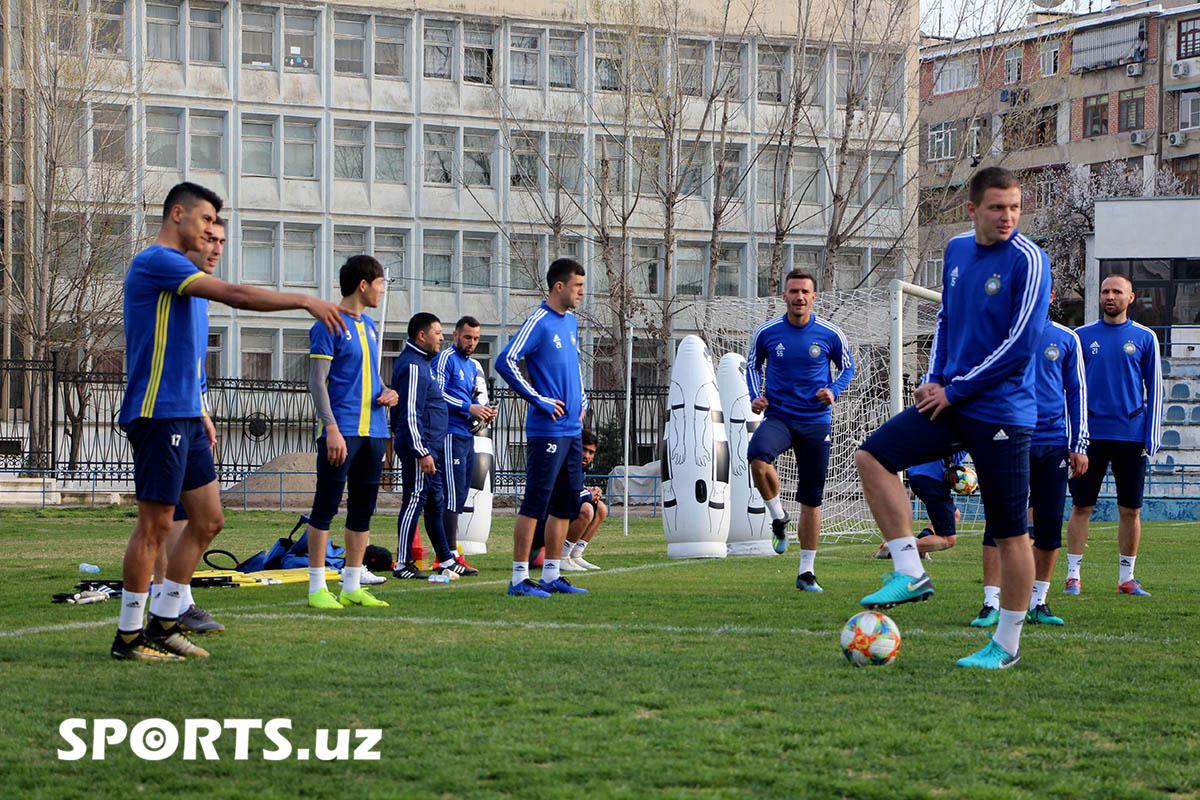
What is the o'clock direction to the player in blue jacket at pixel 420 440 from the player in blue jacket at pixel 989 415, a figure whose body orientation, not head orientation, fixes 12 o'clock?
the player in blue jacket at pixel 420 440 is roughly at 3 o'clock from the player in blue jacket at pixel 989 415.

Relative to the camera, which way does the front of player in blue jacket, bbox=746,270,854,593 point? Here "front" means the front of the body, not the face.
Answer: toward the camera

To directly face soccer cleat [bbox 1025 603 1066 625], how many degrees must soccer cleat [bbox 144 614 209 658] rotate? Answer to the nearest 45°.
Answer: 0° — it already faces it

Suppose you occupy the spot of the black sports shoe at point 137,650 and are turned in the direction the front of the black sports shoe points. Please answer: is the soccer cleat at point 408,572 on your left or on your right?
on your left

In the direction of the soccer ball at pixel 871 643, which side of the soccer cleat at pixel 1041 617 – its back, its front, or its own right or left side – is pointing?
right

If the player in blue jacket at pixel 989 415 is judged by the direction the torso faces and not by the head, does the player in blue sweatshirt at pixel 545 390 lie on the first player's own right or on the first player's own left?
on the first player's own right

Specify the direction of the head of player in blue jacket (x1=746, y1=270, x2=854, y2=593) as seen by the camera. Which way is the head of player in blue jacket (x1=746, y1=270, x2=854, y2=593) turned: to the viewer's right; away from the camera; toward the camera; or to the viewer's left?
toward the camera

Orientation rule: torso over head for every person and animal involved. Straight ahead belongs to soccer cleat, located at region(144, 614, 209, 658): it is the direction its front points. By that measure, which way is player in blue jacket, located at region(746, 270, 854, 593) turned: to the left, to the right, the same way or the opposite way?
to the right

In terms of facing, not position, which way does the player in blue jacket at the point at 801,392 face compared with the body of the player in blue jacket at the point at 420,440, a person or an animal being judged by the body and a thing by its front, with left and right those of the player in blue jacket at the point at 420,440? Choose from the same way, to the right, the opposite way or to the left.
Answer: to the right

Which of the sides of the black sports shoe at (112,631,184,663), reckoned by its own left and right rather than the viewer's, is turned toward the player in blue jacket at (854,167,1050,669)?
front

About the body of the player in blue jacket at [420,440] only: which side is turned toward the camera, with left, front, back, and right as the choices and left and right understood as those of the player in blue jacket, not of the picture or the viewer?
right

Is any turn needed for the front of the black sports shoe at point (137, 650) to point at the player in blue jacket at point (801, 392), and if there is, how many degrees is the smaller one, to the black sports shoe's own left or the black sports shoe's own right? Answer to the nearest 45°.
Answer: approximately 45° to the black sports shoe's own left

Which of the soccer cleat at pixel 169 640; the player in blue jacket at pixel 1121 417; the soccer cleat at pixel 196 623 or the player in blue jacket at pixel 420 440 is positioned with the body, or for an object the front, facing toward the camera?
the player in blue jacket at pixel 1121 417

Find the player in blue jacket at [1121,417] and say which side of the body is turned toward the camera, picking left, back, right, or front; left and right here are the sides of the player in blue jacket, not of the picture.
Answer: front

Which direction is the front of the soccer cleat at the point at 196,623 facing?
to the viewer's right
